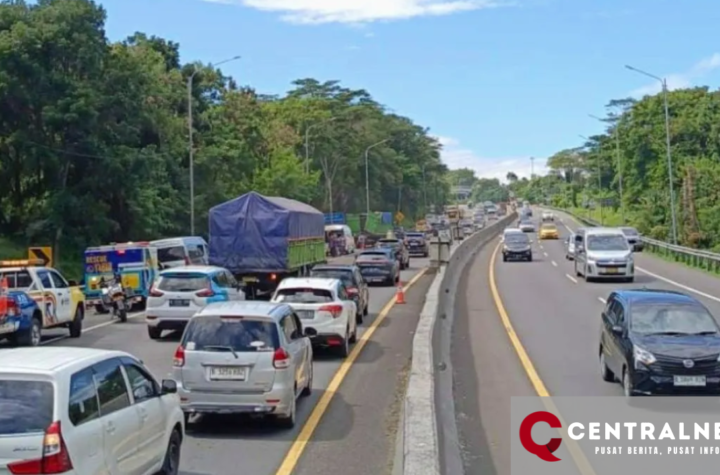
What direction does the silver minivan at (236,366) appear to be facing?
away from the camera

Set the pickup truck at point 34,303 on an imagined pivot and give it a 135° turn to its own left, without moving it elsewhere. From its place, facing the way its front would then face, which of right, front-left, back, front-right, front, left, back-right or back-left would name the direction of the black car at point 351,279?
back

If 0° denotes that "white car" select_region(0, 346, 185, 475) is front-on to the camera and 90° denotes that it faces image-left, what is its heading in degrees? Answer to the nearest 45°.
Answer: approximately 225°

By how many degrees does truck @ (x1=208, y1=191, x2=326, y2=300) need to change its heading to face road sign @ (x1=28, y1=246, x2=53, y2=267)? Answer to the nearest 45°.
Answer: approximately 135° to its left

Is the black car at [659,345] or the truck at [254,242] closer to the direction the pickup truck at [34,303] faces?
the truck

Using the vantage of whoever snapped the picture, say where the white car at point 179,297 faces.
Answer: facing away from the viewer and to the right of the viewer

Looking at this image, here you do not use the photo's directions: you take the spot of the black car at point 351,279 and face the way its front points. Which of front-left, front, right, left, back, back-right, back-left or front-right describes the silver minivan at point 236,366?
back

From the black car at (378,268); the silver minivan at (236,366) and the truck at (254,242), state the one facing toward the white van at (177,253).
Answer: the silver minivan

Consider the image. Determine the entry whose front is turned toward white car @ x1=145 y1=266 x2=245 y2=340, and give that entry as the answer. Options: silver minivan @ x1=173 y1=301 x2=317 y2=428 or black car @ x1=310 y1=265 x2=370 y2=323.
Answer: the silver minivan

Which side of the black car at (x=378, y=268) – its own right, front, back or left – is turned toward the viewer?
back

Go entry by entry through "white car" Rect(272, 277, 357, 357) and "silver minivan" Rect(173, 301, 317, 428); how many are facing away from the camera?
2

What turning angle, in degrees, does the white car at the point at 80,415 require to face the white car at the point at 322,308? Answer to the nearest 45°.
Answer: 0° — it already faces it

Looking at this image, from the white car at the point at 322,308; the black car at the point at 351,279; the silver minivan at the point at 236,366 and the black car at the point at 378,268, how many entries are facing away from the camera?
4

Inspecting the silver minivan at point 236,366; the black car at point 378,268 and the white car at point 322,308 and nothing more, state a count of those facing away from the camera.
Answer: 3

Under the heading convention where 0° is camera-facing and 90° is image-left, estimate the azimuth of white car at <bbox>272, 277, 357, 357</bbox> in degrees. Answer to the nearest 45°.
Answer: approximately 180°

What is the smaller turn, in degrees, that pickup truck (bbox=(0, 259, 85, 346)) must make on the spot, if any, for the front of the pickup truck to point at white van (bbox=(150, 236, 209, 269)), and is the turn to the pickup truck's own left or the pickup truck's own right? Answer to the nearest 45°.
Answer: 0° — it already faces it

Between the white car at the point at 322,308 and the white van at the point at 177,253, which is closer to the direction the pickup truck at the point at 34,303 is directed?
the white van
